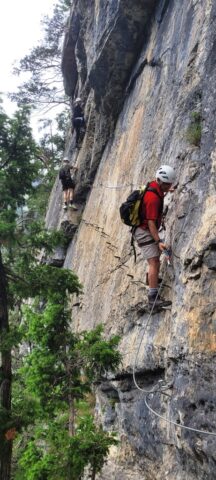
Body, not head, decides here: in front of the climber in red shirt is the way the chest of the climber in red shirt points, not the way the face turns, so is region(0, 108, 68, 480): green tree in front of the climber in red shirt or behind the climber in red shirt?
behind

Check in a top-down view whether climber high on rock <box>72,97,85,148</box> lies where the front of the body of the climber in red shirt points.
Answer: no

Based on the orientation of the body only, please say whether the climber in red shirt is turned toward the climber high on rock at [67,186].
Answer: no

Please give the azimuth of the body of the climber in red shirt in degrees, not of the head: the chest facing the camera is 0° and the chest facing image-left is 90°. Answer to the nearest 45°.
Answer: approximately 270°
